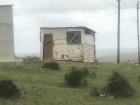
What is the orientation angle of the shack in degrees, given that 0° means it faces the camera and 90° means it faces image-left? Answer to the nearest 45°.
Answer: approximately 0°

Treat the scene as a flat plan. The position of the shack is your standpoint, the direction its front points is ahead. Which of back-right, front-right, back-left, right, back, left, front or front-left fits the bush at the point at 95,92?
front

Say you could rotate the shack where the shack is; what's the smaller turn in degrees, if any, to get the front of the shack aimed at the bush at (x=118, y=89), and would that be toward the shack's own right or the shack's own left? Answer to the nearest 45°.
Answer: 0° — it already faces it

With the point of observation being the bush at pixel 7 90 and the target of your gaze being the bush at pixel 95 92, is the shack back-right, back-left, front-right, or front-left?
front-left
